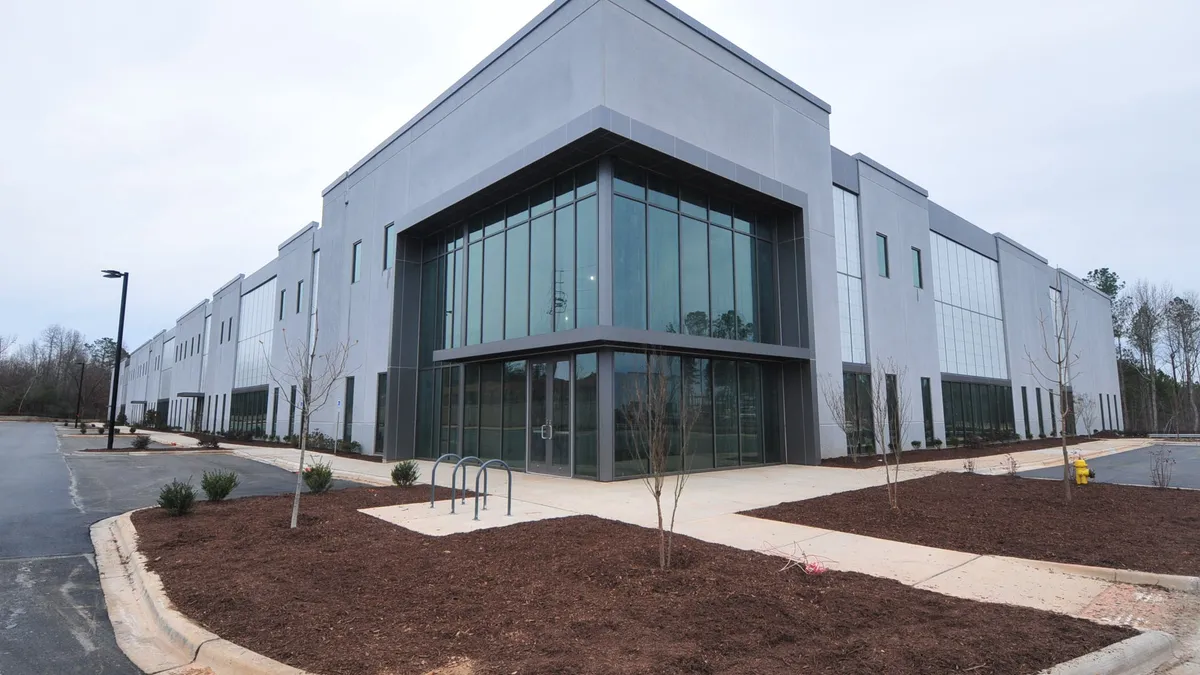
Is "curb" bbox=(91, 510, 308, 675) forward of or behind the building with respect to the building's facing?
forward

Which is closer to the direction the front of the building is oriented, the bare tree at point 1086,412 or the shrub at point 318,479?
the shrub

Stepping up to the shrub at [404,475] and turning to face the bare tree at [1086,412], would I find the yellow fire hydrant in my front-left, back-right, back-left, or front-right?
front-right

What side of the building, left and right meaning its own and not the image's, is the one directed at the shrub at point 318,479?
front

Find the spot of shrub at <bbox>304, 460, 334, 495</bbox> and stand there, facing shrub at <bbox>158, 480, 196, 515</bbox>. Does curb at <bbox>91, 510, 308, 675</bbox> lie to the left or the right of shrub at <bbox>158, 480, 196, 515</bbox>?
left

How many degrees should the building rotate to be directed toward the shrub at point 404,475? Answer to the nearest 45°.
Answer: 0° — it already faces it

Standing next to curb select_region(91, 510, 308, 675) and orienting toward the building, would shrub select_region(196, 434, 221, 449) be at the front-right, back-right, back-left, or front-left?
front-left

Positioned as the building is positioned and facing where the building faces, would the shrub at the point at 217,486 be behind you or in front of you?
in front

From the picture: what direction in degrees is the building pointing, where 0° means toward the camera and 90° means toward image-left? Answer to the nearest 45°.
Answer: approximately 45°

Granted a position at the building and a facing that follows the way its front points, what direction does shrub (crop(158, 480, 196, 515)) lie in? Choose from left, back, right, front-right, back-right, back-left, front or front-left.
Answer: front
